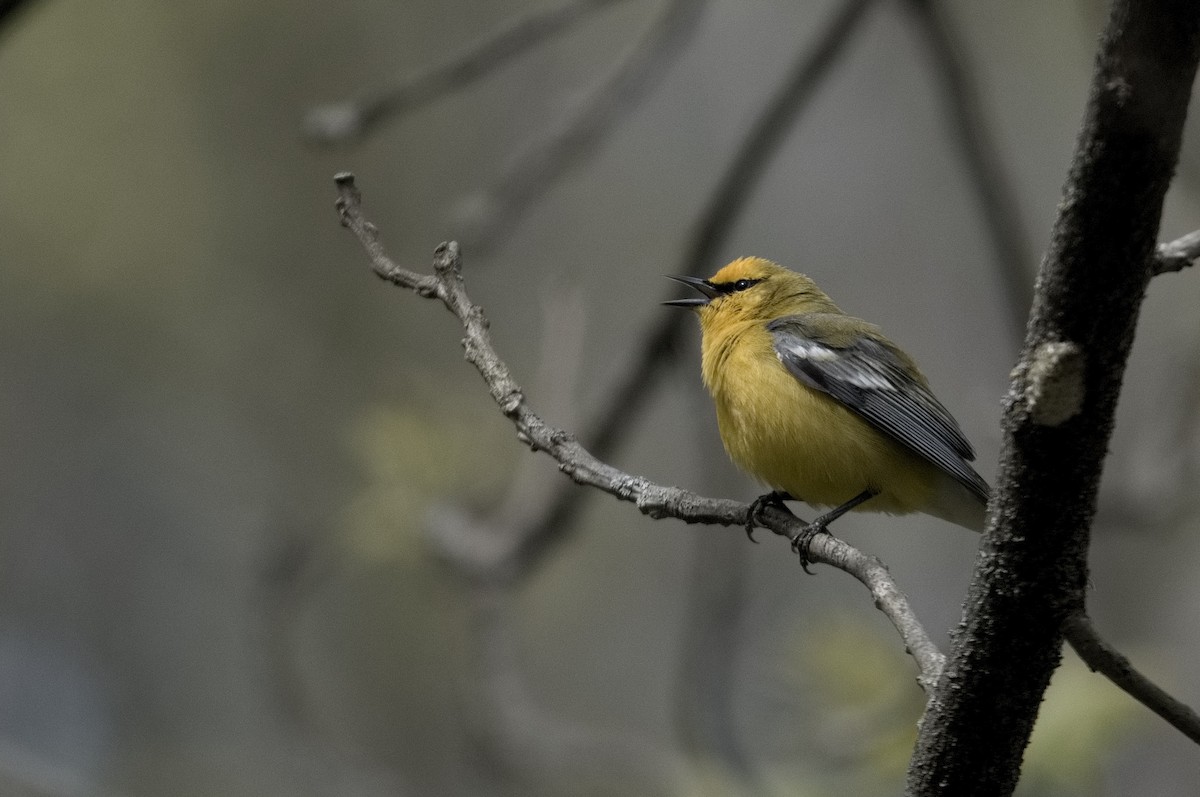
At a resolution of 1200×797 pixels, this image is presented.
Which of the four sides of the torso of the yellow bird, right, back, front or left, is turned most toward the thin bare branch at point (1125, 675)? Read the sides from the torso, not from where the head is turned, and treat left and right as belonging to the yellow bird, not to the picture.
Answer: back

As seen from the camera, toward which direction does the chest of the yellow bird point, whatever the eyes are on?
to the viewer's left
